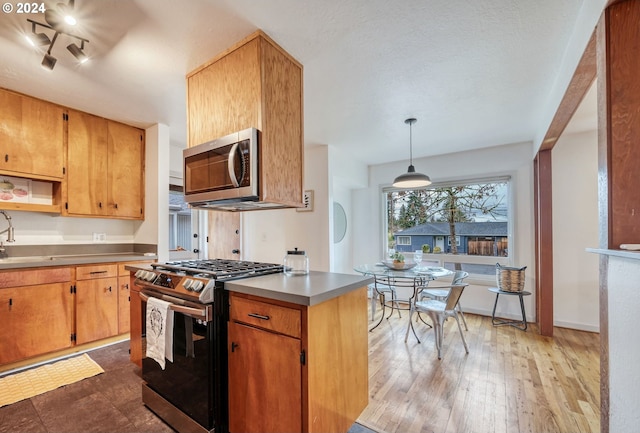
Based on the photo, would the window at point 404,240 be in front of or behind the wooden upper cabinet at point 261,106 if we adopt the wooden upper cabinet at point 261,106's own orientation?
behind

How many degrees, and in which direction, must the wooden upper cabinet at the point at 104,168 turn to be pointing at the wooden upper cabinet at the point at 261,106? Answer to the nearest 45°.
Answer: approximately 45° to its right

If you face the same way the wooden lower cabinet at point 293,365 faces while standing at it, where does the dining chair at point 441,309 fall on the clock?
The dining chair is roughly at 6 o'clock from the wooden lower cabinet.

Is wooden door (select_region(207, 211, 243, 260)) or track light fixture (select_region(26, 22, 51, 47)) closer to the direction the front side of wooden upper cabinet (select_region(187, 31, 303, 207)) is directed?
the track light fixture

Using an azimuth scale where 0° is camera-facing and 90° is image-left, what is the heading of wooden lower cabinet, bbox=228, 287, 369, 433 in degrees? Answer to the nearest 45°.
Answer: approximately 45°
